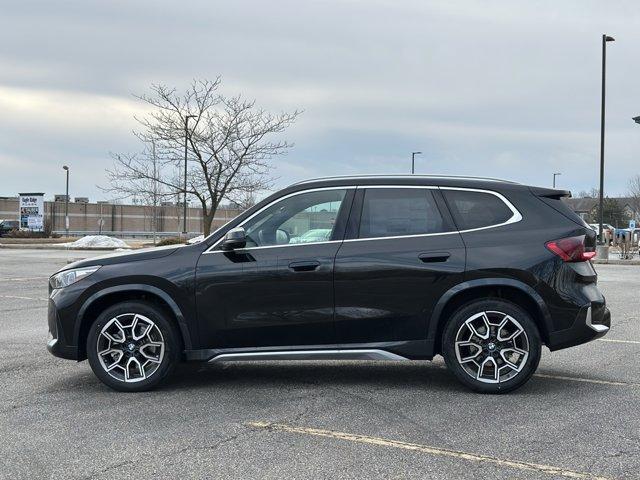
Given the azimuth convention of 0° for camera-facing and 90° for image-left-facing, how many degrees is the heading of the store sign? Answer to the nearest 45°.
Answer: approximately 0°

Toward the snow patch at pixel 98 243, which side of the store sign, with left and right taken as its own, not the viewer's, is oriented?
front

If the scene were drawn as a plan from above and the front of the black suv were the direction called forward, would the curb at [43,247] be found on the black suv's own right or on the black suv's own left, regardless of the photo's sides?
on the black suv's own right

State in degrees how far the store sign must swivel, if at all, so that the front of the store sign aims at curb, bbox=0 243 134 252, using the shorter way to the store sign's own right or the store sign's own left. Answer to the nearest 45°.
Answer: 0° — it already faces it

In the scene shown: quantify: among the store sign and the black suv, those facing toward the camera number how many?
1

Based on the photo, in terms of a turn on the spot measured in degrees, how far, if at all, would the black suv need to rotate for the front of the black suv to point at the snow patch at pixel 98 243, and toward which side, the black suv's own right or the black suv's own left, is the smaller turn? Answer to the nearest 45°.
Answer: approximately 90° to the black suv's own right

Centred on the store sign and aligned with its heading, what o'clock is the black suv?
The black suv is roughly at 12 o'clock from the store sign.

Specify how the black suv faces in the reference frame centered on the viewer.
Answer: facing to the left of the viewer
